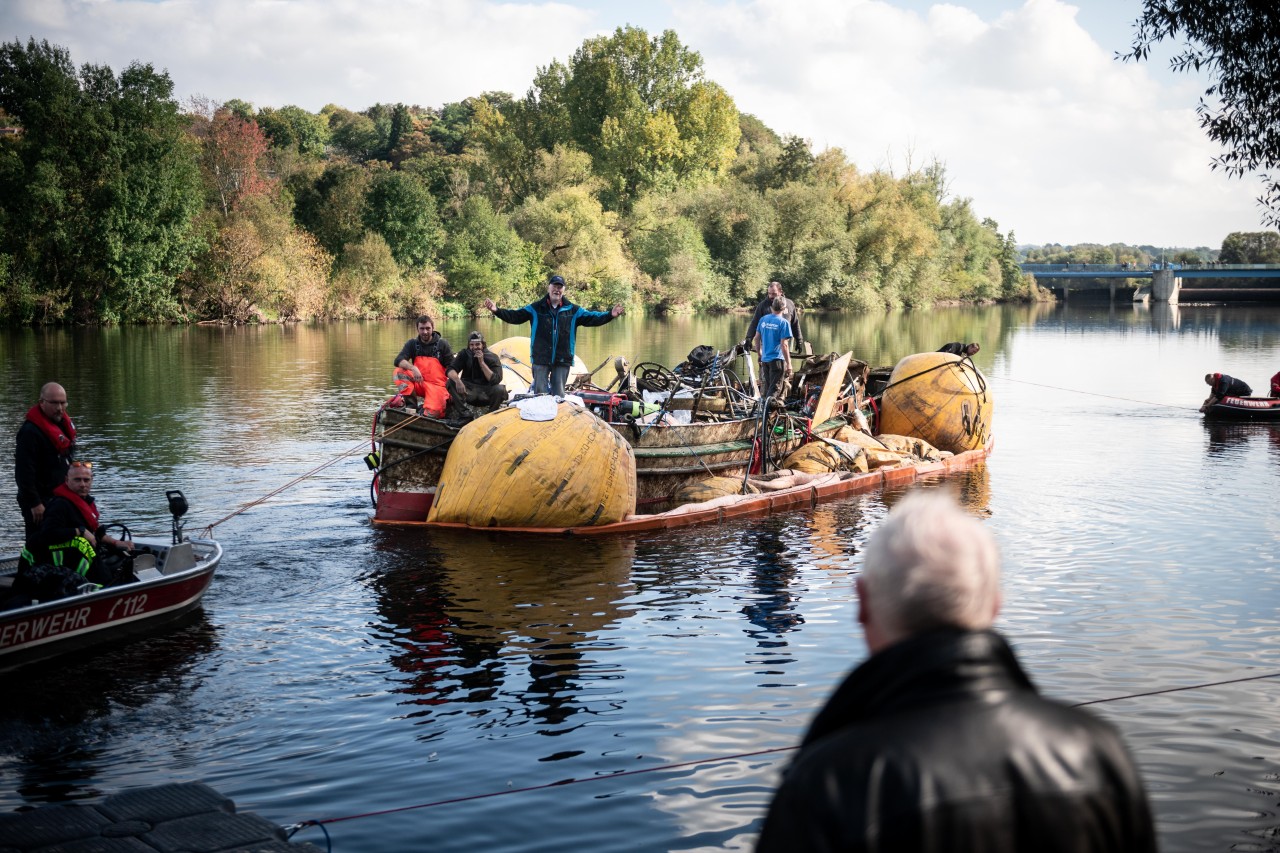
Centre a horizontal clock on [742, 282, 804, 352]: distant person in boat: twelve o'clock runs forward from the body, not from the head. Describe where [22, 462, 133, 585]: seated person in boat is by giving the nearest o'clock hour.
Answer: [22, 462, 133, 585]: seated person in boat is roughly at 1 o'clock from [742, 282, 804, 352]: distant person in boat.

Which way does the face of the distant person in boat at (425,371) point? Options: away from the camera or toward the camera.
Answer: toward the camera

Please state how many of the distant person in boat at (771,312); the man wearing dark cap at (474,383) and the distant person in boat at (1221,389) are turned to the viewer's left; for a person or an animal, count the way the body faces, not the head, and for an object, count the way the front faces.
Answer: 1

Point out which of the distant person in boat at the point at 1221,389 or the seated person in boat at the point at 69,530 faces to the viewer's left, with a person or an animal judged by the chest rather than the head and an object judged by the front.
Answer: the distant person in boat at the point at 1221,389

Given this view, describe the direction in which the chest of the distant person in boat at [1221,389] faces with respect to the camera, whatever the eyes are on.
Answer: to the viewer's left

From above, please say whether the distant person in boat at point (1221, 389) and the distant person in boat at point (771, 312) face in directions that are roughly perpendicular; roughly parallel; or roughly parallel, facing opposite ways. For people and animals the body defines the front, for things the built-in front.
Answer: roughly perpendicular

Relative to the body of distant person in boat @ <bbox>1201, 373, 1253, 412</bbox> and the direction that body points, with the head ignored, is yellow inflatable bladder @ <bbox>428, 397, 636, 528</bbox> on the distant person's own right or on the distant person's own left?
on the distant person's own left

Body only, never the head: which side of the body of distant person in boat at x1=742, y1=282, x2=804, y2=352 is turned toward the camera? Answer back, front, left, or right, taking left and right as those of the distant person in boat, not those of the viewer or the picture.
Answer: front

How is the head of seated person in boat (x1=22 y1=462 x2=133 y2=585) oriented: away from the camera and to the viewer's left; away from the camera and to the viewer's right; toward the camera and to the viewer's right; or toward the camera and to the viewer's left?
toward the camera and to the viewer's right

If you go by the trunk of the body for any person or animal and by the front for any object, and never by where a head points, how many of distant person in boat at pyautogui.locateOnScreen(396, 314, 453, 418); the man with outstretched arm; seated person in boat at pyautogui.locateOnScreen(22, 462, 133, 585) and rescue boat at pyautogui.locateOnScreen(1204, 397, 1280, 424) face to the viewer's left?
1

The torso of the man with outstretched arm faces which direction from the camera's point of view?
toward the camera

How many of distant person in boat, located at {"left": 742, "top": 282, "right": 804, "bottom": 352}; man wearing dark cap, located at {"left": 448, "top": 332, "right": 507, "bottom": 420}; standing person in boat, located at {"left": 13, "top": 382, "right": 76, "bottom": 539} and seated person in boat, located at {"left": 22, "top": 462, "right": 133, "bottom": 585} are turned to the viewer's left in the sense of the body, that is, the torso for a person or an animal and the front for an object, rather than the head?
0

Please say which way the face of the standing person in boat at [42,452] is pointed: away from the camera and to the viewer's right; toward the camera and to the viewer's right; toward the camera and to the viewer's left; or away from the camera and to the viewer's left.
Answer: toward the camera and to the viewer's right

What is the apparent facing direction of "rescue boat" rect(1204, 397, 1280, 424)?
to the viewer's left
